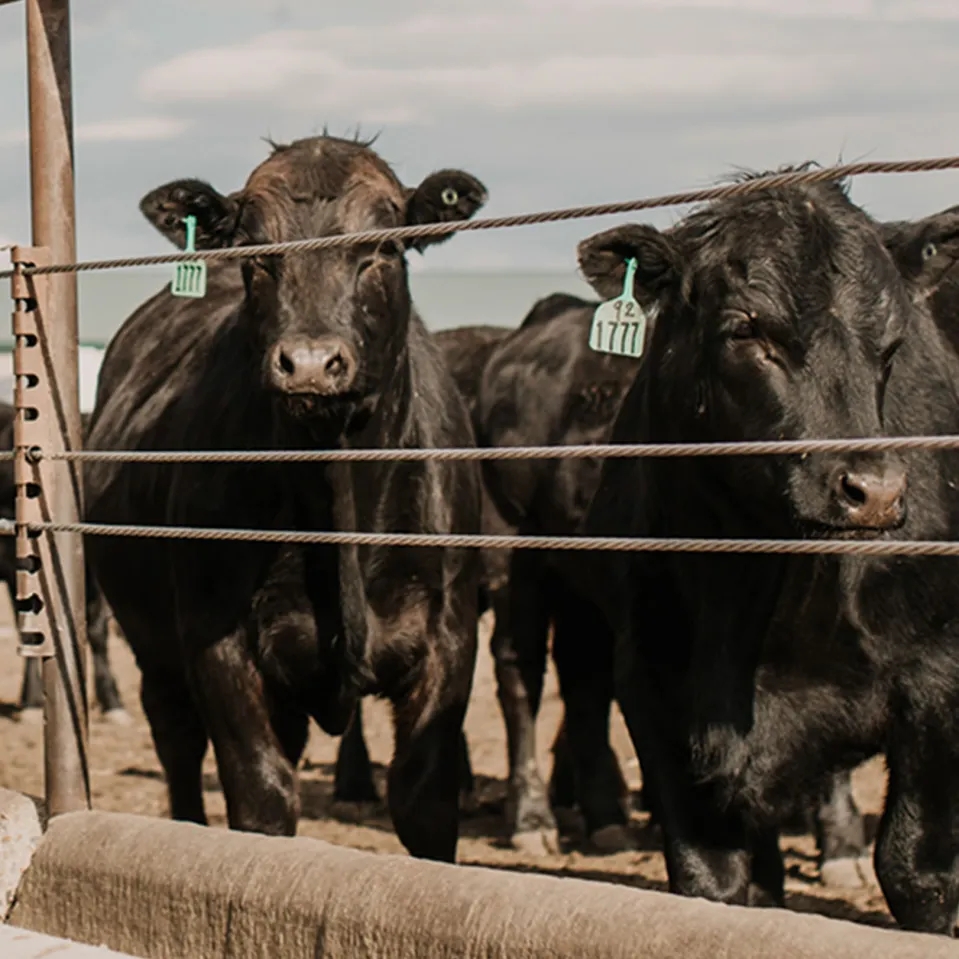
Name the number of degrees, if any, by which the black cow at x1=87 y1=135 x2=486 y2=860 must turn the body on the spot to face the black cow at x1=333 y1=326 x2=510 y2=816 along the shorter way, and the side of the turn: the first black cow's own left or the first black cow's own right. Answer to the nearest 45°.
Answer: approximately 180°

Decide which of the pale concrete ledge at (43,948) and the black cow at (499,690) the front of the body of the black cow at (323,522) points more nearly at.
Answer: the pale concrete ledge

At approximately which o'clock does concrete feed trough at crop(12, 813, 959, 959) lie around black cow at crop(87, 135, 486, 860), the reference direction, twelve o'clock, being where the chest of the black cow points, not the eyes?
The concrete feed trough is roughly at 12 o'clock from the black cow.

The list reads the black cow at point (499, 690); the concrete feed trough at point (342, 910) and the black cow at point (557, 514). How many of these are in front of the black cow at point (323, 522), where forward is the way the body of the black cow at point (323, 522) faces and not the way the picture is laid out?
1

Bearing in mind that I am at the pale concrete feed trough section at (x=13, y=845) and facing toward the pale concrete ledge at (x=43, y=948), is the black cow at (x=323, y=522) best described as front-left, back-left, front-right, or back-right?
back-left

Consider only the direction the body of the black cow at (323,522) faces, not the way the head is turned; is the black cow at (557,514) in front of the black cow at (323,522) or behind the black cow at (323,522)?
behind

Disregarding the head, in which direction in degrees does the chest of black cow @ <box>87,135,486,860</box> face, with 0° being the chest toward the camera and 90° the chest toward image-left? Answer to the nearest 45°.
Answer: approximately 0°
